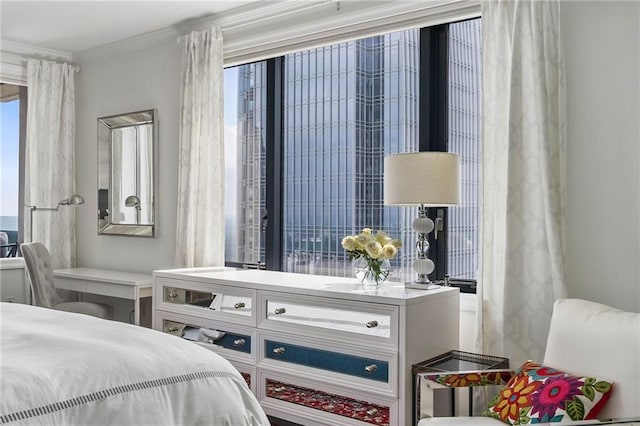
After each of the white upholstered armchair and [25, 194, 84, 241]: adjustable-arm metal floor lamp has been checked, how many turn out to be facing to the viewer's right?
1

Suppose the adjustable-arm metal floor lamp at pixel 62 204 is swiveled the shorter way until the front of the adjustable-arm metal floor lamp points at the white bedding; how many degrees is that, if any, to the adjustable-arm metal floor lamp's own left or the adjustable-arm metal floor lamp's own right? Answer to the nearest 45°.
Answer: approximately 90° to the adjustable-arm metal floor lamp's own right

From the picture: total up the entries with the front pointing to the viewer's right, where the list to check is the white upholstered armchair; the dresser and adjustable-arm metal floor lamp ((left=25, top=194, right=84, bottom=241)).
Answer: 1

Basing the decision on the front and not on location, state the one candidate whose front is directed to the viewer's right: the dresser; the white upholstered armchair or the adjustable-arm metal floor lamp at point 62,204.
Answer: the adjustable-arm metal floor lamp

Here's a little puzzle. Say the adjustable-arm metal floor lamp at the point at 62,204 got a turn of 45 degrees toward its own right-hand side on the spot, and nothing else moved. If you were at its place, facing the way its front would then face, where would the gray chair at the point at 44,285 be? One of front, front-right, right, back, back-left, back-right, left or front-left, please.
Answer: front-right

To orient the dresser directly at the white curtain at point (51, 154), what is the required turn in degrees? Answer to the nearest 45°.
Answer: approximately 90° to its right

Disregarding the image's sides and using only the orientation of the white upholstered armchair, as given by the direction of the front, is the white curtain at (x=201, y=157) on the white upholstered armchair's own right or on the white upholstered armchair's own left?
on the white upholstered armchair's own right

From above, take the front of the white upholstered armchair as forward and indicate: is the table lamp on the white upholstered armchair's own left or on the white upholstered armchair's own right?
on the white upholstered armchair's own right

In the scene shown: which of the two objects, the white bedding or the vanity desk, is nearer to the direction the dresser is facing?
the white bedding

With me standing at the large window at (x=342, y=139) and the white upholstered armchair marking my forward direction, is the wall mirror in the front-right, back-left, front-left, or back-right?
back-right

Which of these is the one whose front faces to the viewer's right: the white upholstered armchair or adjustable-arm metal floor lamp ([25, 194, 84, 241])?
the adjustable-arm metal floor lamp

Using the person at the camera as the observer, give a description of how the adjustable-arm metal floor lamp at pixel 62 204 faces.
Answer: facing to the right of the viewer

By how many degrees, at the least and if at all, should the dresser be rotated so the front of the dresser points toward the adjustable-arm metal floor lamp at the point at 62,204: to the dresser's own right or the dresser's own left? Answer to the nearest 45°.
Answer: approximately 90° to the dresser's own right

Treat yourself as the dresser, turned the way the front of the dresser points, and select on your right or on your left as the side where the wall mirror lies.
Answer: on your right
